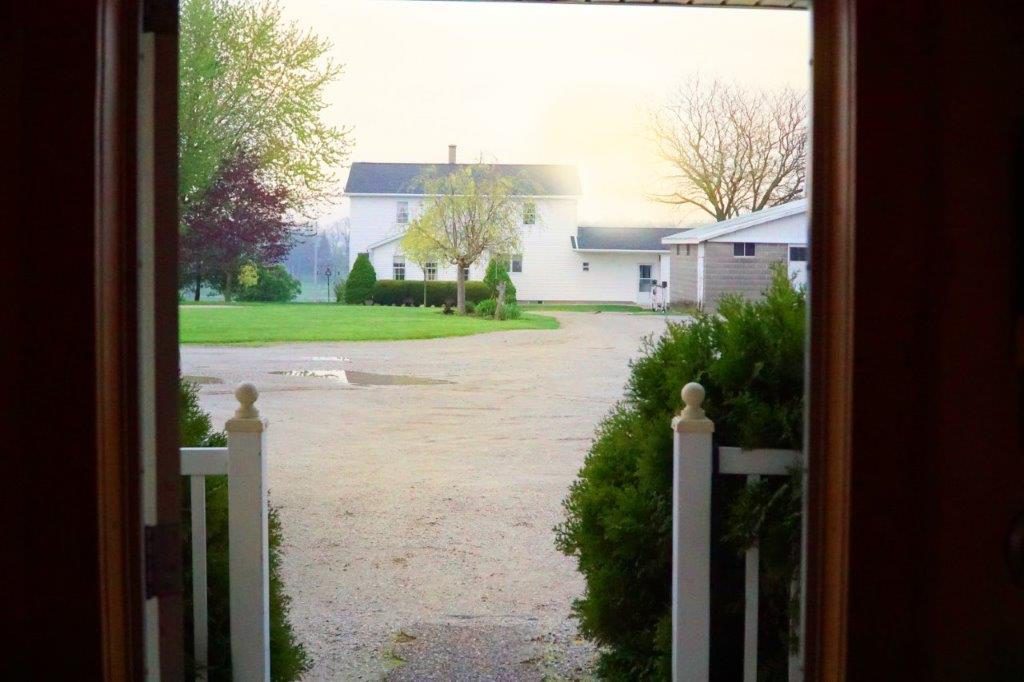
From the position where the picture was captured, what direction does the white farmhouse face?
facing the viewer

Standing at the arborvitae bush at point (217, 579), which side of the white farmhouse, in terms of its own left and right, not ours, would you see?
front

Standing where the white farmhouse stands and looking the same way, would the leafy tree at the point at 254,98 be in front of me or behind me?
in front

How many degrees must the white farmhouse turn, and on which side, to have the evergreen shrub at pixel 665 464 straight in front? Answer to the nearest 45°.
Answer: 0° — it already faces it
